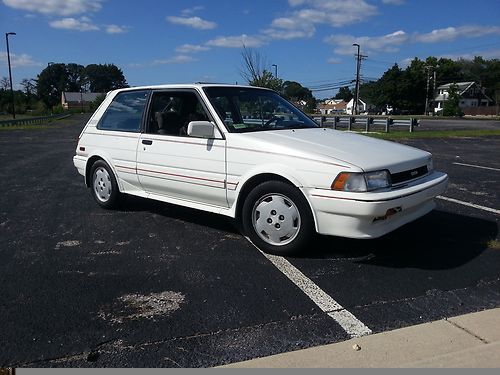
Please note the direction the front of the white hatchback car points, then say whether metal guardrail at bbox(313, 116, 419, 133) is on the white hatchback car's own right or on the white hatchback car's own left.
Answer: on the white hatchback car's own left

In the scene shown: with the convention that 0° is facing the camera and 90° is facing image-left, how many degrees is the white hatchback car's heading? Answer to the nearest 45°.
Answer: approximately 315°
